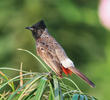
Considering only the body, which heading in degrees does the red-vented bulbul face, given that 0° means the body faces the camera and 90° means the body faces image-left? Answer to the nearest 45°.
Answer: approximately 90°

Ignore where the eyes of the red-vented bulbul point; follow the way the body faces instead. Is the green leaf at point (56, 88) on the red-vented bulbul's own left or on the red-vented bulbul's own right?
on the red-vented bulbul's own left
